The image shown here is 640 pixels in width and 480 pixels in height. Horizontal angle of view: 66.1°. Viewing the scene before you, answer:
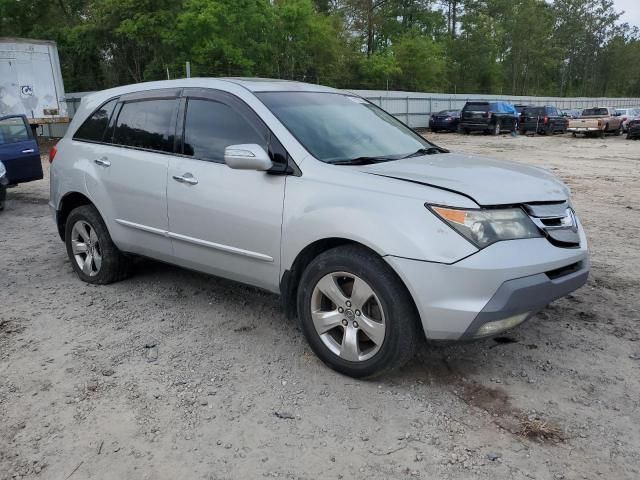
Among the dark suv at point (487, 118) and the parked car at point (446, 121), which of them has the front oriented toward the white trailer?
the parked car

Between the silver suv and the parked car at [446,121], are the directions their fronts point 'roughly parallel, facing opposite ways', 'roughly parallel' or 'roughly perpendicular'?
roughly perpendicular

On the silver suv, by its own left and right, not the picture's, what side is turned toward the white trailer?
back

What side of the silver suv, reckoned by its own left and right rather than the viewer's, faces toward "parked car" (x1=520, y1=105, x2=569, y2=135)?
left

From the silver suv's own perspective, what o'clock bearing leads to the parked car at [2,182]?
The parked car is roughly at 6 o'clock from the silver suv.

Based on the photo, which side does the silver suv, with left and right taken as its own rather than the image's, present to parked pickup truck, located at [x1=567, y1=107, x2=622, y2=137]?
left

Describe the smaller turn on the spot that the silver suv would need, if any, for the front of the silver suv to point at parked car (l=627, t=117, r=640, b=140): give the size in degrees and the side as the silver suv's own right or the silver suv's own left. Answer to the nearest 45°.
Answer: approximately 90° to the silver suv's own left

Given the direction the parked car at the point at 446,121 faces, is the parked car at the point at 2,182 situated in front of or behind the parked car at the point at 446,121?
in front

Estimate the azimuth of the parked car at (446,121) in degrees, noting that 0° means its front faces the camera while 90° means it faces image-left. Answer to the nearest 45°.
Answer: approximately 45°

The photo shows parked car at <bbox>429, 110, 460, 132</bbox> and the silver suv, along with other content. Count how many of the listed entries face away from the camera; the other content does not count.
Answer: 0

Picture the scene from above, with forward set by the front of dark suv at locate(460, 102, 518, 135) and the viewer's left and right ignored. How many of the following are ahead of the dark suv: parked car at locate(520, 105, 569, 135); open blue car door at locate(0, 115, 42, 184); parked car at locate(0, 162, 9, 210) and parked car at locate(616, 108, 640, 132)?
2

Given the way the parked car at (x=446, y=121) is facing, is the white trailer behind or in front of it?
in front
